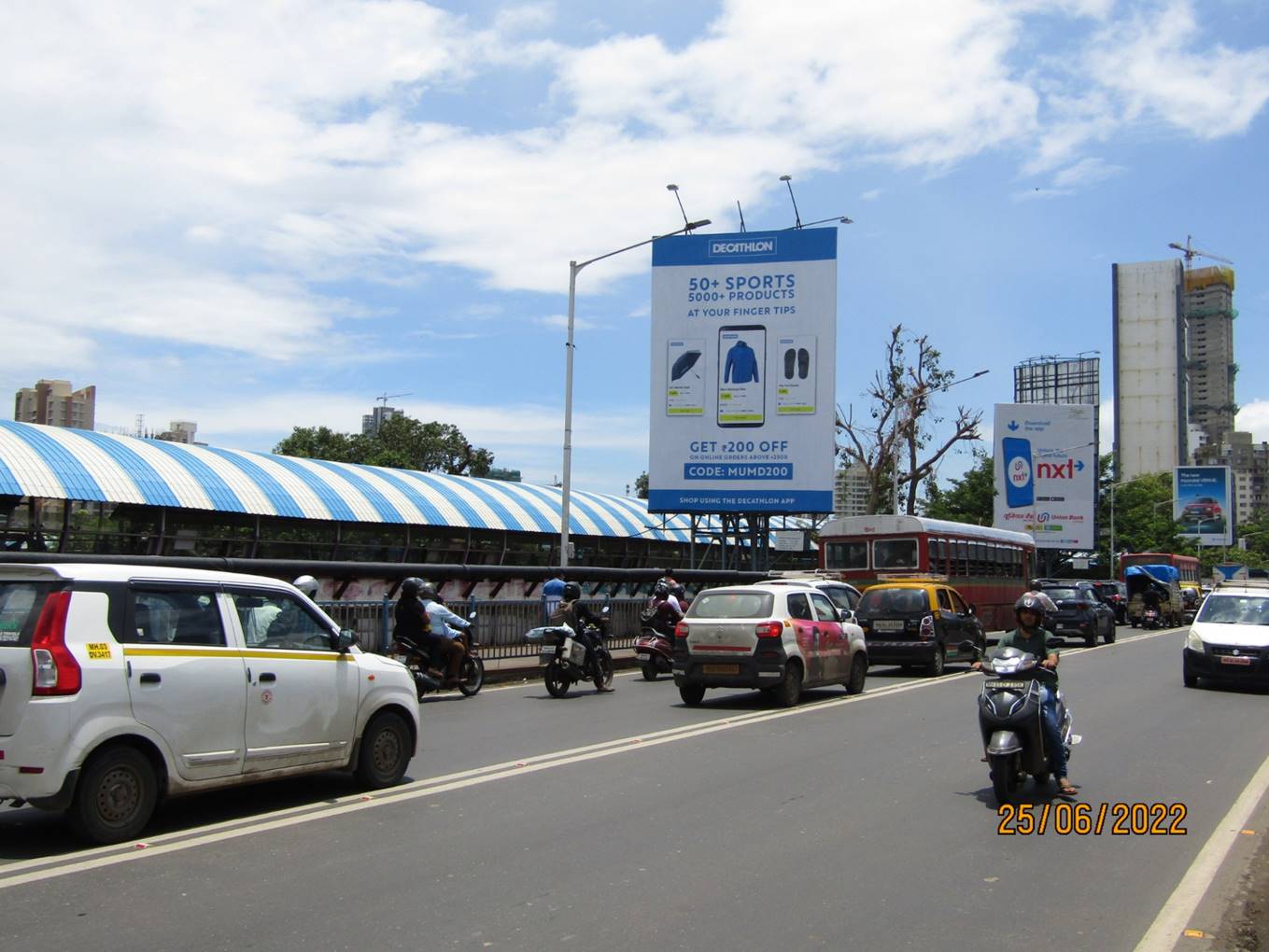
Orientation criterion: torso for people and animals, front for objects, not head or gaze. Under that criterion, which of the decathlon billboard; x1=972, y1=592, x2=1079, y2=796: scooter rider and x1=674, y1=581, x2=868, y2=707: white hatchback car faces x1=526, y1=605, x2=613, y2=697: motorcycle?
the decathlon billboard

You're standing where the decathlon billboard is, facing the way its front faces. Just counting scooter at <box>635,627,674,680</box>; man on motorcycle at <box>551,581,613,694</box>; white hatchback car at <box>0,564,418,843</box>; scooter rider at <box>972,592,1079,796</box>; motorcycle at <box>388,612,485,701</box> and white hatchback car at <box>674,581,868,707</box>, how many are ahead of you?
6

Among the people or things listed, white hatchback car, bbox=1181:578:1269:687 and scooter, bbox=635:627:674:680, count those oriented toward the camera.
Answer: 1

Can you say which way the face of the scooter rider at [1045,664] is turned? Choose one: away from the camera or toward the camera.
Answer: toward the camera

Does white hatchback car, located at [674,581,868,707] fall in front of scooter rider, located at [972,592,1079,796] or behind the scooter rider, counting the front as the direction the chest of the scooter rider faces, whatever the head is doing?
behind

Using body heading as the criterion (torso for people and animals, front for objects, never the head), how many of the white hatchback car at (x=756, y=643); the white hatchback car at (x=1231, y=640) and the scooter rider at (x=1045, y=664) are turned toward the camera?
2

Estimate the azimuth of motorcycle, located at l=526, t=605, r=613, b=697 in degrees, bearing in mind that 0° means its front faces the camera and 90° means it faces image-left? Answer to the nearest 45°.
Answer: approximately 225°

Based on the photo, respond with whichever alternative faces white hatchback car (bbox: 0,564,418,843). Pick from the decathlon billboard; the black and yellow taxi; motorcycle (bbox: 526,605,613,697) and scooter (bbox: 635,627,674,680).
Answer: the decathlon billboard

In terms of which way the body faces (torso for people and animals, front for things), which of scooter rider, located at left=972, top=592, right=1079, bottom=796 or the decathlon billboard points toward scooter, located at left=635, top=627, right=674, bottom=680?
the decathlon billboard

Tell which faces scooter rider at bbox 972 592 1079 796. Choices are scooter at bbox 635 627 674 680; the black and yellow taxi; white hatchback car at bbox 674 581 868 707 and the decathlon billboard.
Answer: the decathlon billboard

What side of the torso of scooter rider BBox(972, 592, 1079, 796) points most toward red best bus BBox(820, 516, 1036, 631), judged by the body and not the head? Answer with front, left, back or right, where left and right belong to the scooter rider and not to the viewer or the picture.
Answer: back

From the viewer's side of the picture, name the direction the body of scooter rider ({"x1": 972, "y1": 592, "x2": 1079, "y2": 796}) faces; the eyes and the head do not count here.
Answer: toward the camera

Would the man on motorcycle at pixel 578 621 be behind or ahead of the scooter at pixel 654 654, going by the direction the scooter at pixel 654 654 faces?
behind

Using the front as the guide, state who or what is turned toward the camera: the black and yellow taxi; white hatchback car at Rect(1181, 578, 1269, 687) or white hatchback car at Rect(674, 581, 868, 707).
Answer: white hatchback car at Rect(1181, 578, 1269, 687)

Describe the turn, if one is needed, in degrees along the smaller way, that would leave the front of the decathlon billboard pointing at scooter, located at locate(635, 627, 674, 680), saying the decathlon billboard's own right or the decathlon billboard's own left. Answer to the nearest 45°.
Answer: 0° — it already faces it

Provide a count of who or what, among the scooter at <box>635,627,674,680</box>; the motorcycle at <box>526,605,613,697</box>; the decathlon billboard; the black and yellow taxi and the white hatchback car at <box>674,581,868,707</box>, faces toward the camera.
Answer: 1

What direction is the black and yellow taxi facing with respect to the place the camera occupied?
facing away from the viewer and to the right of the viewer

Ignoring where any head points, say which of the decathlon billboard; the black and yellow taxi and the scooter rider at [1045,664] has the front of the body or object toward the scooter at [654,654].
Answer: the decathlon billboard

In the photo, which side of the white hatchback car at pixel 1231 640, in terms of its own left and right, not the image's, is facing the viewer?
front
